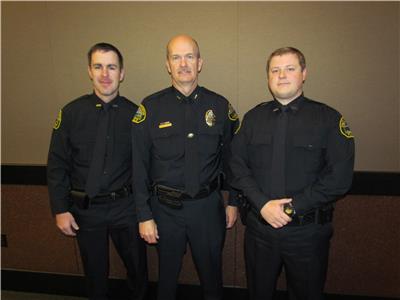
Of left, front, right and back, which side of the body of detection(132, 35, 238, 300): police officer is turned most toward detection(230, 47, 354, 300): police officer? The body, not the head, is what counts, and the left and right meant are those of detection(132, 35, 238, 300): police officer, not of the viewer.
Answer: left

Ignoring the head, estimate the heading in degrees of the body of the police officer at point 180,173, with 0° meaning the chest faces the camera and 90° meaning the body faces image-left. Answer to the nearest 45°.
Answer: approximately 0°

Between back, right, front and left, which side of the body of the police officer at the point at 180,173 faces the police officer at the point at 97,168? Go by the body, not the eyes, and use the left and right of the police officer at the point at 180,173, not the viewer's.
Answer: right
